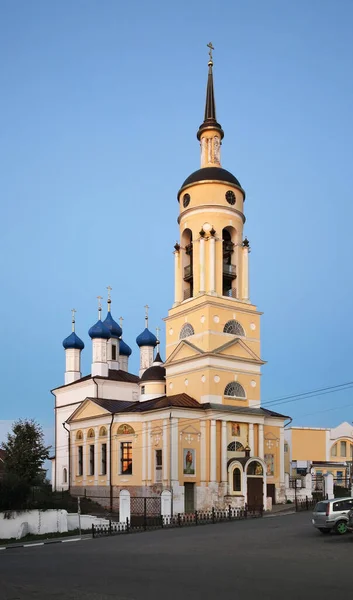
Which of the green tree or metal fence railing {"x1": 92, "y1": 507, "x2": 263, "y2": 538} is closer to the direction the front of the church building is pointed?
the metal fence railing

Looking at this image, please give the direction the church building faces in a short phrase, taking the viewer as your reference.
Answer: facing the viewer and to the right of the viewer

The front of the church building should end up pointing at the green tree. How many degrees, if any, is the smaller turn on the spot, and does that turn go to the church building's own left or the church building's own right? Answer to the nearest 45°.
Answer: approximately 135° to the church building's own right

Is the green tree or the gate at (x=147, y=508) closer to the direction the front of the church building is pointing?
the gate
